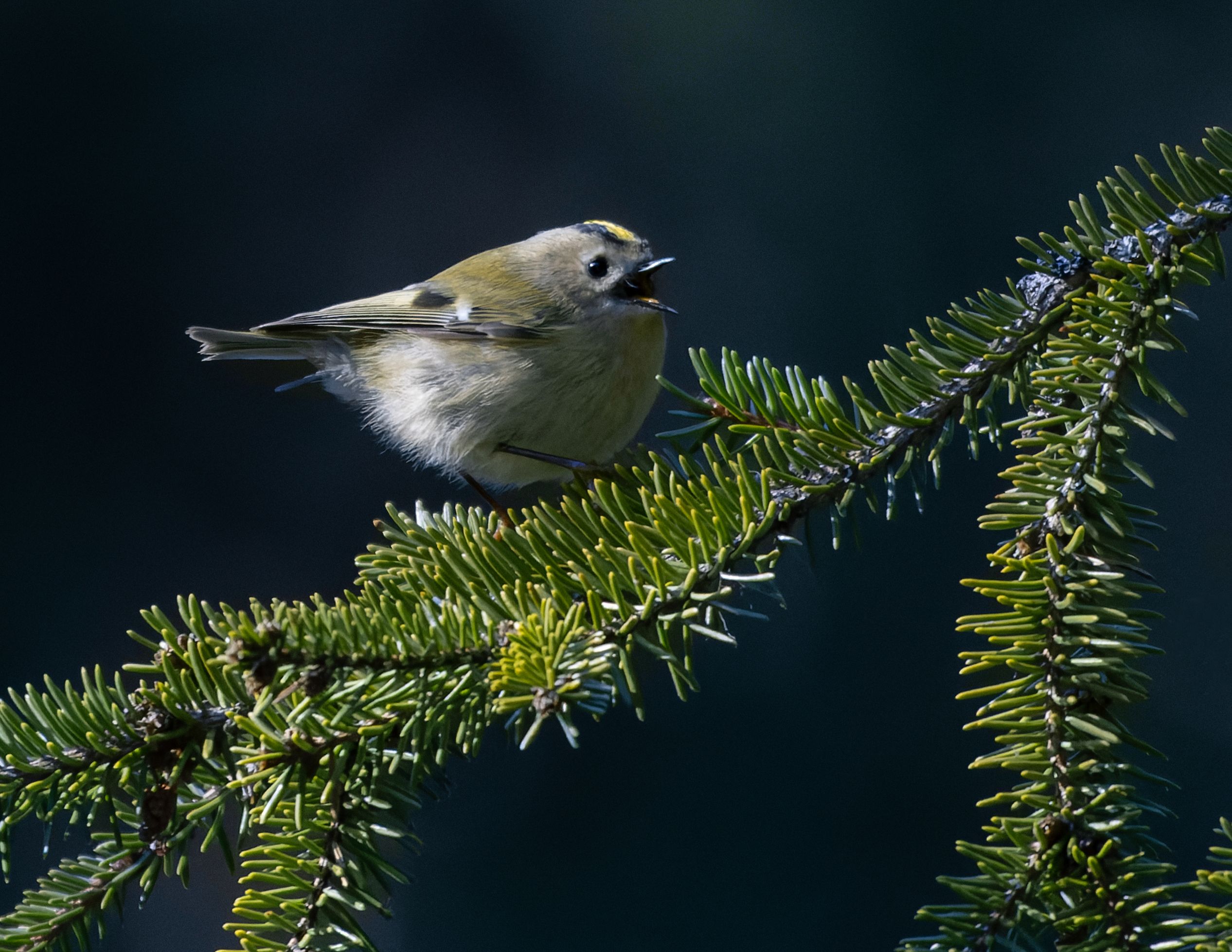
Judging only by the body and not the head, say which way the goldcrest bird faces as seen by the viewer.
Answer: to the viewer's right
